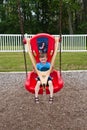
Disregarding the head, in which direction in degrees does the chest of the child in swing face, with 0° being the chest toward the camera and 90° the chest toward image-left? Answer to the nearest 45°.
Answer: approximately 0°

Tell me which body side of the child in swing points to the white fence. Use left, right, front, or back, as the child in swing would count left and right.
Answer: back
